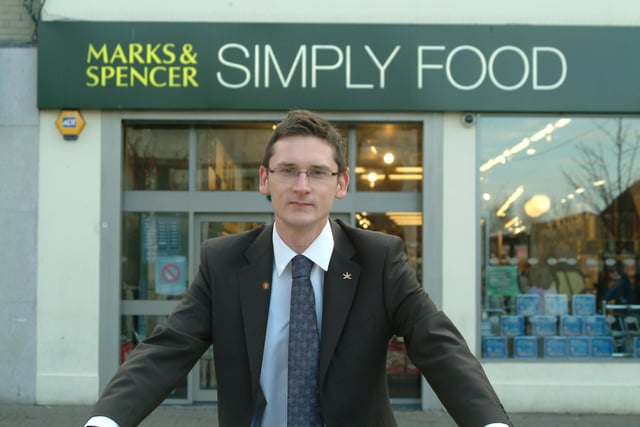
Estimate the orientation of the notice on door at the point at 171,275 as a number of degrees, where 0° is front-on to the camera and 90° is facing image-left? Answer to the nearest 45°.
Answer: approximately 0°

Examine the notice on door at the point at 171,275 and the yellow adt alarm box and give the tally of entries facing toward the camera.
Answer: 2

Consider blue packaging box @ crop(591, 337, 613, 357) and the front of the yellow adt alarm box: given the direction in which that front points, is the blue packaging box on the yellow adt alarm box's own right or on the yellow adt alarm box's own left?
on the yellow adt alarm box's own left

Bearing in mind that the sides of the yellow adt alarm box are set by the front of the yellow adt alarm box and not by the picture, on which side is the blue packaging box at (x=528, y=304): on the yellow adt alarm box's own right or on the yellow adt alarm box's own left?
on the yellow adt alarm box's own left

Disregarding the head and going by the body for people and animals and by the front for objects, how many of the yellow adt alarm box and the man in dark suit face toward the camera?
2

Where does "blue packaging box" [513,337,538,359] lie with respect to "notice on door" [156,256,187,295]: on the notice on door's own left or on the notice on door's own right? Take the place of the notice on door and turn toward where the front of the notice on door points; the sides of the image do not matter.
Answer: on the notice on door's own left
